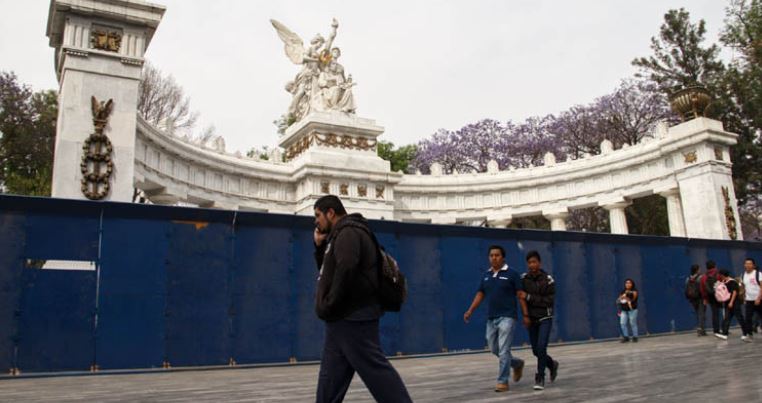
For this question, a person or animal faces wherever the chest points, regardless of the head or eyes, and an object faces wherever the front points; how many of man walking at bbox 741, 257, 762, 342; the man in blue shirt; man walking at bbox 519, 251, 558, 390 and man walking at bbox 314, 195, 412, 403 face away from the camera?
0

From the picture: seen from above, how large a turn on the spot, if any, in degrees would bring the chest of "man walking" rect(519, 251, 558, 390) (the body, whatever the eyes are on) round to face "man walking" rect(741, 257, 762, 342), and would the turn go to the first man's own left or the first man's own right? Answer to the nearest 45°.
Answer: approximately 180°

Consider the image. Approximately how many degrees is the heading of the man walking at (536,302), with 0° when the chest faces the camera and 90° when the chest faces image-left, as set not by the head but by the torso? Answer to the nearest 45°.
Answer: approximately 45°

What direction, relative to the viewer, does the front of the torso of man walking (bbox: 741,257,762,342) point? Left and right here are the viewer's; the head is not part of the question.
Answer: facing the viewer and to the left of the viewer

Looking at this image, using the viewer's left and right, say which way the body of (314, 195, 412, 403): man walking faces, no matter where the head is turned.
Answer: facing to the left of the viewer

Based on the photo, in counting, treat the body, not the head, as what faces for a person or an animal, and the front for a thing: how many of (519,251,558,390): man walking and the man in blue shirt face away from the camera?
0

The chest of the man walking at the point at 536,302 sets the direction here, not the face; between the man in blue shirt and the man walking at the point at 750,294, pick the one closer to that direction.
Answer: the man in blue shirt

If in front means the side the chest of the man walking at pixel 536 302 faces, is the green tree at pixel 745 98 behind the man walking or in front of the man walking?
behind

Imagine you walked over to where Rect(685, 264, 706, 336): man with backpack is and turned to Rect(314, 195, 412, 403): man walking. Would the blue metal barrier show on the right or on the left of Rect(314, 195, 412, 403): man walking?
right

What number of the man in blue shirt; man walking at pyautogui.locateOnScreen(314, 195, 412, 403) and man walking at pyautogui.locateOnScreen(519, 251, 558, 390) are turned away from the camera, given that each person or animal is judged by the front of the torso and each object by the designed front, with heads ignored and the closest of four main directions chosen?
0

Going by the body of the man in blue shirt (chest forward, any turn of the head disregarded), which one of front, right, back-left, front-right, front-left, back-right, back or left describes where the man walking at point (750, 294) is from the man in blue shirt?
back
